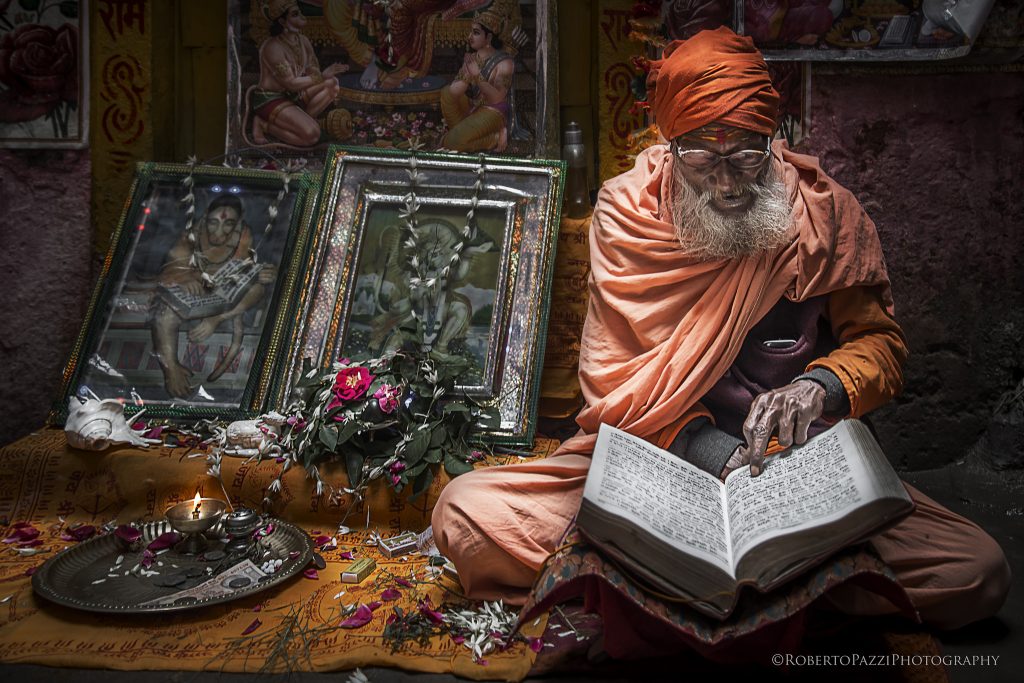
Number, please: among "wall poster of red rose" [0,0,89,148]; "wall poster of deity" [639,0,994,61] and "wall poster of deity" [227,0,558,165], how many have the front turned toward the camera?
3

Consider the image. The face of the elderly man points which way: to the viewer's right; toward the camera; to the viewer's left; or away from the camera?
toward the camera

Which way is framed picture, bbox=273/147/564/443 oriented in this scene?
toward the camera

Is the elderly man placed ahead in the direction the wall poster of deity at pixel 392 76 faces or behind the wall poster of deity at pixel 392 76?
ahead

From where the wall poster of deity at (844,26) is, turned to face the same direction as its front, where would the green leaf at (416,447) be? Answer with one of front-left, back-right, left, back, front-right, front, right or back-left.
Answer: front-right

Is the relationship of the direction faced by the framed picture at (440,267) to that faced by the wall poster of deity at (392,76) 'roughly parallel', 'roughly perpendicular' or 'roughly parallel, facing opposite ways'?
roughly parallel

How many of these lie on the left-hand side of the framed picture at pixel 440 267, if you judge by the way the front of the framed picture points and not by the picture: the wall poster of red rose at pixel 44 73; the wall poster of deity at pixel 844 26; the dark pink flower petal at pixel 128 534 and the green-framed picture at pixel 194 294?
1

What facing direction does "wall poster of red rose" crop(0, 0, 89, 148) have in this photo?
toward the camera

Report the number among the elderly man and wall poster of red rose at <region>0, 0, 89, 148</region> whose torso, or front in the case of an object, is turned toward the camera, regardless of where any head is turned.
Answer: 2

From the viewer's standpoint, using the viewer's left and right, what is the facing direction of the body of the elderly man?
facing the viewer

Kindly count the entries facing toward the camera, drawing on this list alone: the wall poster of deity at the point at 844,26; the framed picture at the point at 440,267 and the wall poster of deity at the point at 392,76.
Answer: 3

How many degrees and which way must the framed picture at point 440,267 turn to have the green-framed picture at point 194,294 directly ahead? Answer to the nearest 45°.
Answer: approximately 90° to its right

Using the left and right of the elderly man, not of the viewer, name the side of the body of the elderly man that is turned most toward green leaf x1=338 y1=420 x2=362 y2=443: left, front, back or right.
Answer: right
